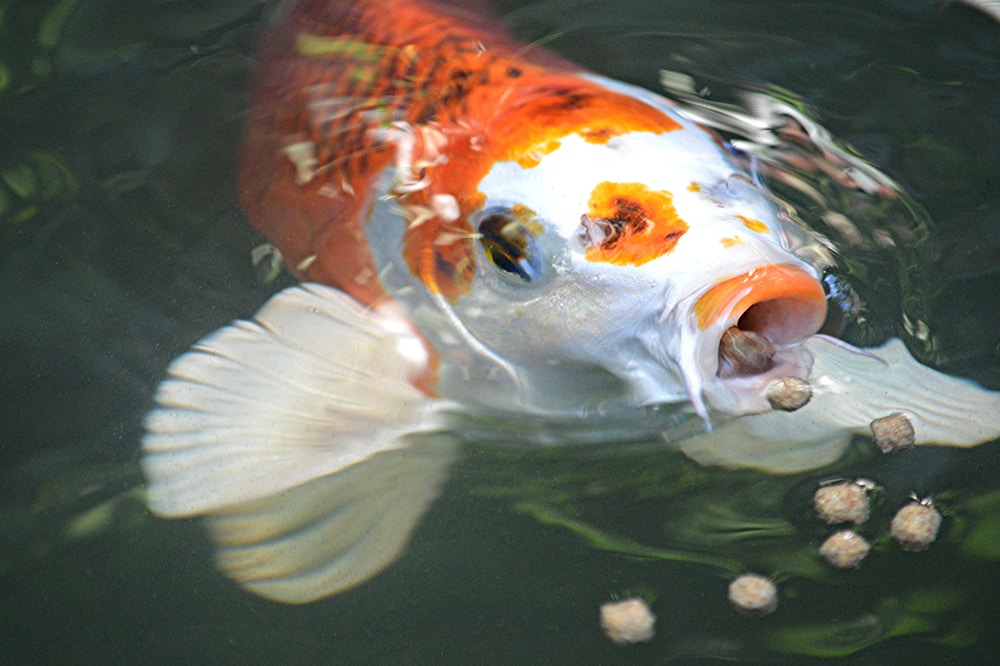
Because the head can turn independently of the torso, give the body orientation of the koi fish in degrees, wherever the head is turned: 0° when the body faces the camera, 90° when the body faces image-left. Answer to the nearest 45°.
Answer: approximately 315°

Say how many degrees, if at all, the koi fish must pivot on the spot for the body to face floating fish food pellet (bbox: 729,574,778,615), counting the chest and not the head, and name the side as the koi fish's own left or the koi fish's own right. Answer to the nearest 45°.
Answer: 0° — it already faces it

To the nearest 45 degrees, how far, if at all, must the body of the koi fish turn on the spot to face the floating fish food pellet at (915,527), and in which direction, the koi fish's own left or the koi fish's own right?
approximately 45° to the koi fish's own left
